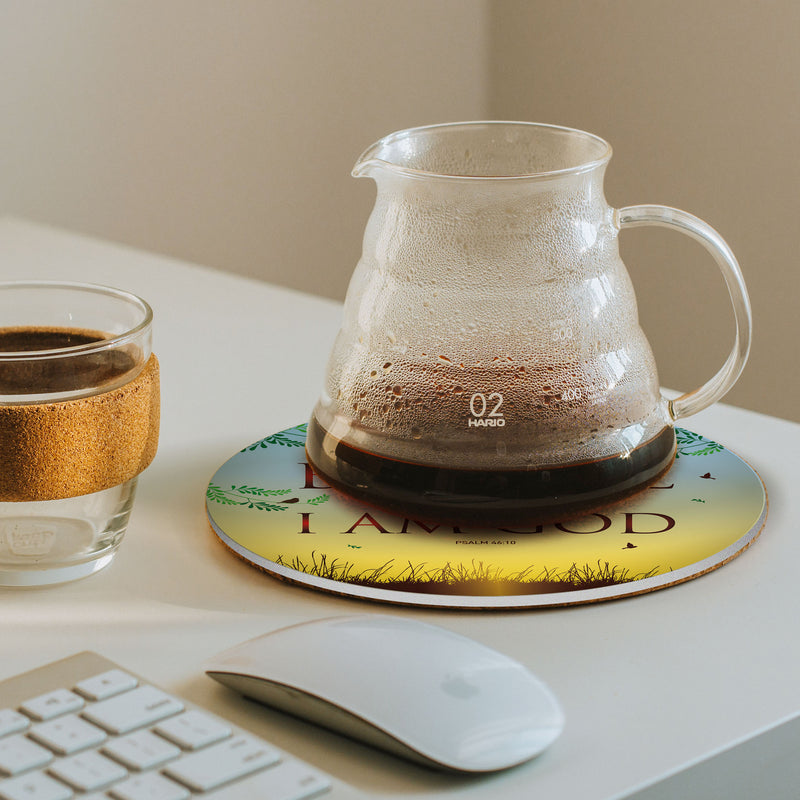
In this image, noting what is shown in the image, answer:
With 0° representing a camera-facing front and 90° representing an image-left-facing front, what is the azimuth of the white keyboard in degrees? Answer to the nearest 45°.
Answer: approximately 315°

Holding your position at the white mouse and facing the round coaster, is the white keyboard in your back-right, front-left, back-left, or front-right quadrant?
back-left

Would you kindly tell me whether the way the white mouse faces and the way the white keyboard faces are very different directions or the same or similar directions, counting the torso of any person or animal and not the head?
very different directions

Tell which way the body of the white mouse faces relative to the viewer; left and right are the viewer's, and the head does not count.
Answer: facing away from the viewer and to the left of the viewer
